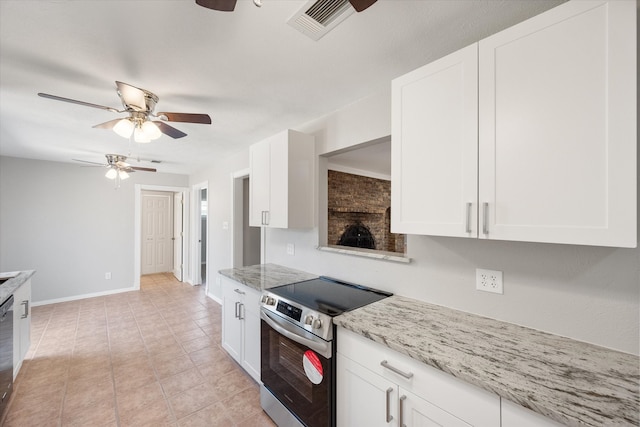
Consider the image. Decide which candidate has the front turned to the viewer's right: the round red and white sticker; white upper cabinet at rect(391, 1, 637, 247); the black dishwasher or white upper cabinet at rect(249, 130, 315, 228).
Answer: the black dishwasher

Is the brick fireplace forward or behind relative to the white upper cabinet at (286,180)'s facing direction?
behind

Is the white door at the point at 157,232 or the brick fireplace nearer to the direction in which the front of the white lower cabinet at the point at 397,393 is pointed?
the white door

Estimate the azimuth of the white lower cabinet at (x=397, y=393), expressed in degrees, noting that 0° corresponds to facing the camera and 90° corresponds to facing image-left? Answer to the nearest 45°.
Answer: approximately 45°

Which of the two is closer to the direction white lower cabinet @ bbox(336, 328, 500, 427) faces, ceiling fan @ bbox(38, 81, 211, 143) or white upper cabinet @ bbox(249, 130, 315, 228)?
the ceiling fan

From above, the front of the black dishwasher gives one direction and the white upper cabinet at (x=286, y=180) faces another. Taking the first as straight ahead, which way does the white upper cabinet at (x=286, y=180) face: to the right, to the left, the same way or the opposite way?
the opposite way

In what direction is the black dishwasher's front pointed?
to the viewer's right

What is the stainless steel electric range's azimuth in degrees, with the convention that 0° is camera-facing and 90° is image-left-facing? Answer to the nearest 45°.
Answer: approximately 45°
